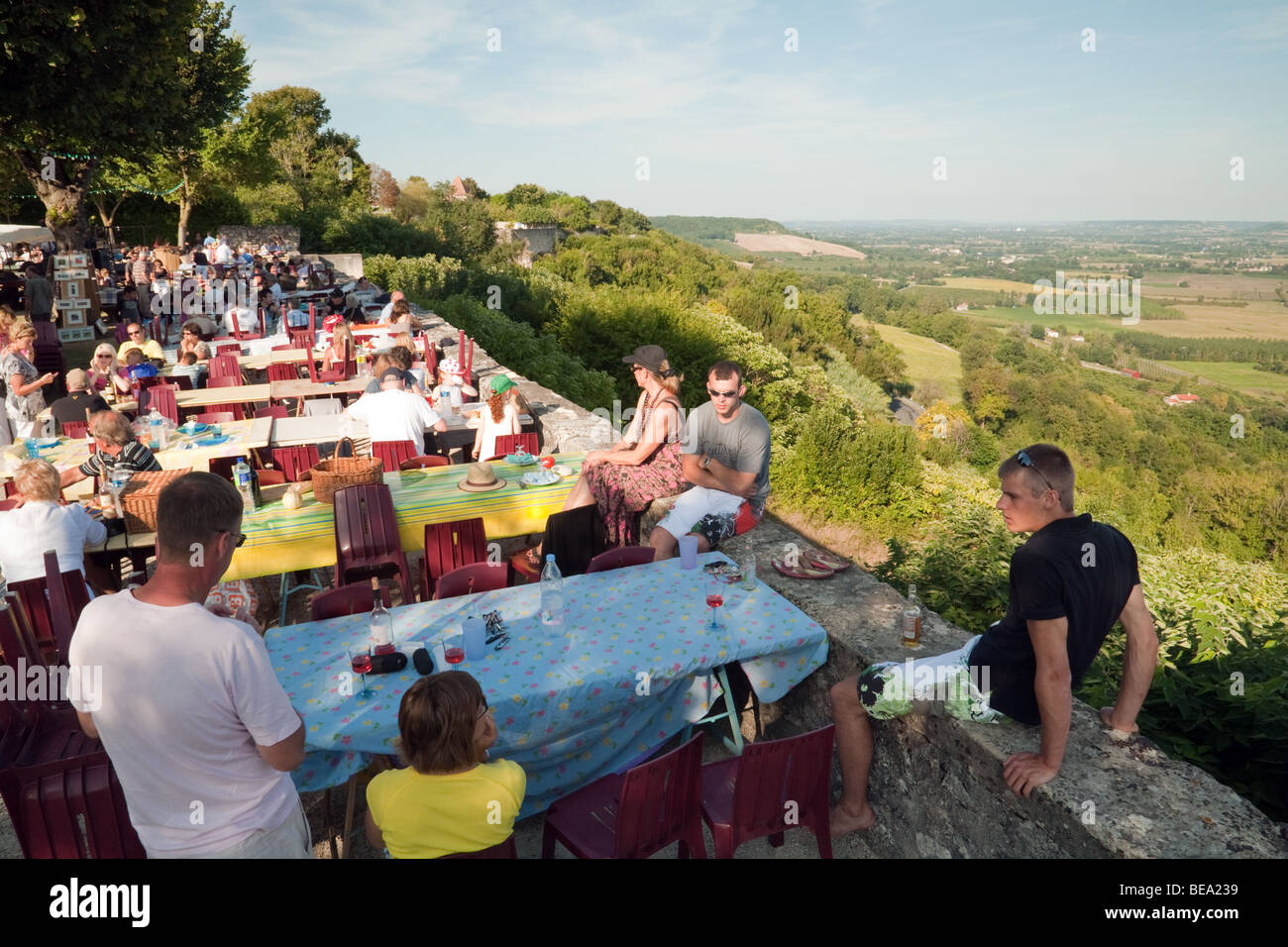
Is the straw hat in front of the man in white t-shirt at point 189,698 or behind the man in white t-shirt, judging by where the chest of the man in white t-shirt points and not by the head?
in front

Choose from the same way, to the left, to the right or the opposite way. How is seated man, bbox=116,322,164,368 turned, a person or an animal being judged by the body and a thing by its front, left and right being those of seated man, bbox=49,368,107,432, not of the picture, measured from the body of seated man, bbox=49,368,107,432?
the opposite way

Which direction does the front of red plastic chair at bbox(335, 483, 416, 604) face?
away from the camera

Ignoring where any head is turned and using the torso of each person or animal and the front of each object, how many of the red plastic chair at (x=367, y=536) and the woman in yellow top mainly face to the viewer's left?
0

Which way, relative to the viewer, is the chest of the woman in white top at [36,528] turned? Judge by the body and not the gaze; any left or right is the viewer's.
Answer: facing away from the viewer

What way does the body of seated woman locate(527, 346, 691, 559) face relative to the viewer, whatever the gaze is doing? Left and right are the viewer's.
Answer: facing to the left of the viewer

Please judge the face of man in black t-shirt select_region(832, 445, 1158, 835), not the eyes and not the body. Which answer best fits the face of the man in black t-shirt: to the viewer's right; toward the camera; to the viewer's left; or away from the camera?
to the viewer's left

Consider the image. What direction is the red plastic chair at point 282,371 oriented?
away from the camera

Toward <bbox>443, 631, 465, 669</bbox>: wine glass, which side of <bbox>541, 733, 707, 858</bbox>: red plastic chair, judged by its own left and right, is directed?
front

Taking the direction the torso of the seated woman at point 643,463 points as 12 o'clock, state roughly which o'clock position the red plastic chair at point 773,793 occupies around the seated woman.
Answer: The red plastic chair is roughly at 9 o'clock from the seated woman.

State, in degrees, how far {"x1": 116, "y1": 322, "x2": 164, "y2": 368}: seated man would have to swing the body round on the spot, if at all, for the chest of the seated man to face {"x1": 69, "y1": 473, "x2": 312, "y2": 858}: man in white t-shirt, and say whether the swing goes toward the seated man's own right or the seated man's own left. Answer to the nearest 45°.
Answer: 0° — they already face them

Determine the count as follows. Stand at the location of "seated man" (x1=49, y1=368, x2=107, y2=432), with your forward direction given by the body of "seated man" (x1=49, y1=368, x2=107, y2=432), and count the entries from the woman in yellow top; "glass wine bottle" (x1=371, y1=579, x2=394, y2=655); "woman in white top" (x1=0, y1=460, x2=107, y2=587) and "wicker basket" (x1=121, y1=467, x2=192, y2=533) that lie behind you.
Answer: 4

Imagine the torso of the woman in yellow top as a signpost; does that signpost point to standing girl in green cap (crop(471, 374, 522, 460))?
yes

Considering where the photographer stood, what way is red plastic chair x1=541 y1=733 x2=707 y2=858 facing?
facing away from the viewer and to the left of the viewer

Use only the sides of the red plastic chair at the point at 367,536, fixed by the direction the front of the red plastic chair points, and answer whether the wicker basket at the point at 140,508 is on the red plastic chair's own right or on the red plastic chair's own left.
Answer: on the red plastic chair's own left

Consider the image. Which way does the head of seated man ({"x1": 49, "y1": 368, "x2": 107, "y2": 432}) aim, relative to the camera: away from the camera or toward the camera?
away from the camera
